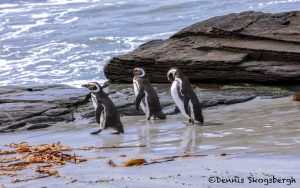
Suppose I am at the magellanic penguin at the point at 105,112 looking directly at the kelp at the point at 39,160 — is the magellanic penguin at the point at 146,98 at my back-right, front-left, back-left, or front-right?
back-left

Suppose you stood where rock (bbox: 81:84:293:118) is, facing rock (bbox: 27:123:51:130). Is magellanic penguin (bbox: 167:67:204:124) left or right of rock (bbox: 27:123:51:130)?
left

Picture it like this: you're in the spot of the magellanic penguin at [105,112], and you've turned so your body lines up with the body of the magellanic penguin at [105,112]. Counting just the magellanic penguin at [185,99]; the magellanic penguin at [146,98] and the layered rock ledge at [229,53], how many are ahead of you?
0

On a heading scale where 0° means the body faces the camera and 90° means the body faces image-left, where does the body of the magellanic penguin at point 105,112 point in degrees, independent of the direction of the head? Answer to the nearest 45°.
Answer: approximately 90°

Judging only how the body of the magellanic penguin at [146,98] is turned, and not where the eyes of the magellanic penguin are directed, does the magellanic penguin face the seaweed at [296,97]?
no

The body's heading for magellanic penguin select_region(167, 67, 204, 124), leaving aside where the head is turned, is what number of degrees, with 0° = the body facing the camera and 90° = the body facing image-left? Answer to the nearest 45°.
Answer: approximately 90°

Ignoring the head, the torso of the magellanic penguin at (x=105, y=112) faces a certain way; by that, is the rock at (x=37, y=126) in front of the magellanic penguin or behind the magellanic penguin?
in front

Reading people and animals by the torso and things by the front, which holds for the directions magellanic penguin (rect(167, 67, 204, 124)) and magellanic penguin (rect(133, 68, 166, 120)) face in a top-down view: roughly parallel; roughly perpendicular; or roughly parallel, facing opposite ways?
roughly parallel

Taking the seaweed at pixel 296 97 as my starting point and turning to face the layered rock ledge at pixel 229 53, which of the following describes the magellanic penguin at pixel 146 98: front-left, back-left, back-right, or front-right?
front-left

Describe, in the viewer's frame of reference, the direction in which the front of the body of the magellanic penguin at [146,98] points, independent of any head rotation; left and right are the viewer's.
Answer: facing to the left of the viewer

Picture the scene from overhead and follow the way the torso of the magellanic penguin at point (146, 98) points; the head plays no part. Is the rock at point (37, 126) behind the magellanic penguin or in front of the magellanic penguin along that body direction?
in front
